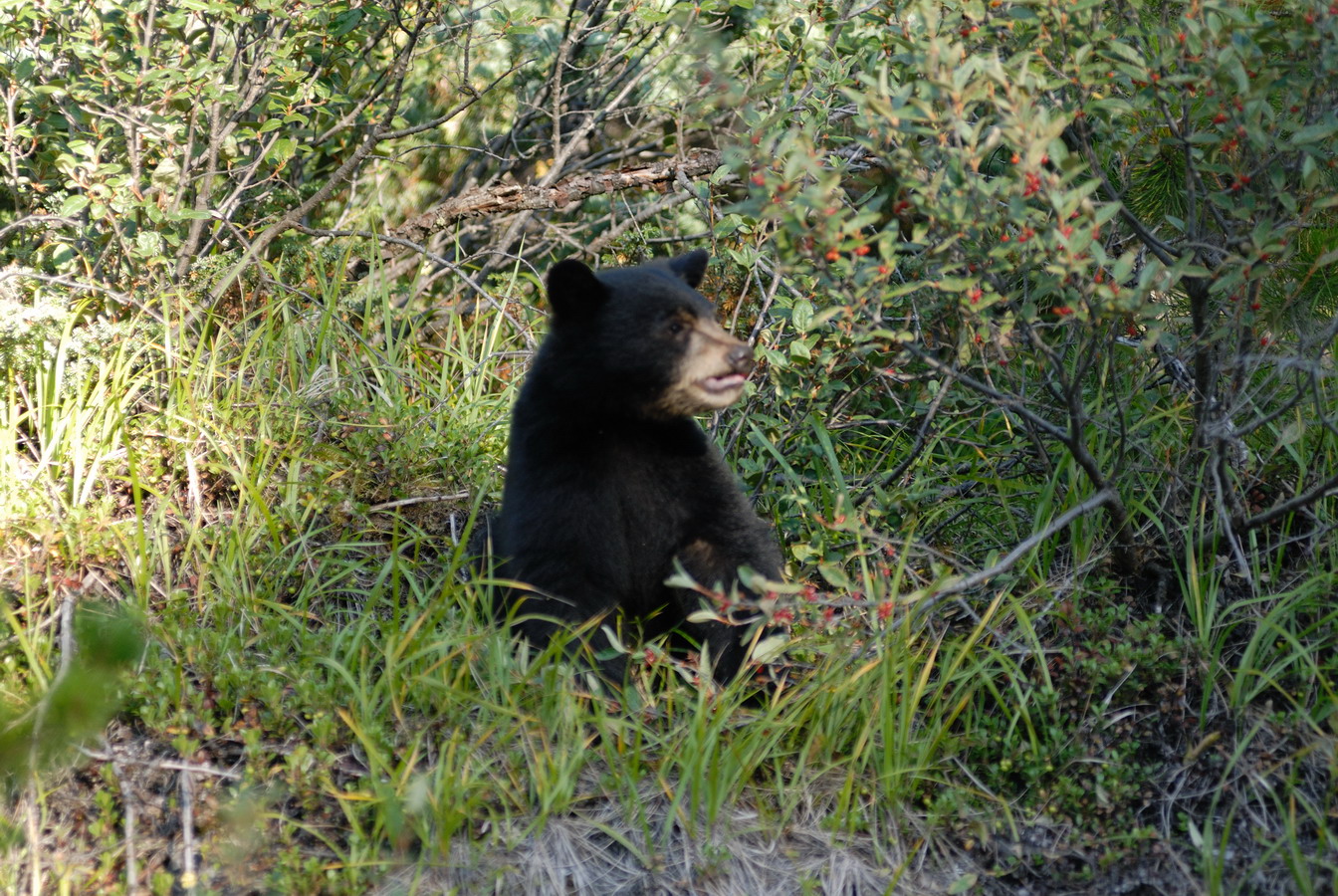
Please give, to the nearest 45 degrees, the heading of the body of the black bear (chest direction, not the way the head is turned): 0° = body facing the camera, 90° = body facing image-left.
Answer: approximately 315°

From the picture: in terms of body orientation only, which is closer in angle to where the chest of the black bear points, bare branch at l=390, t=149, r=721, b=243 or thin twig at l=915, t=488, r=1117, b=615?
the thin twig

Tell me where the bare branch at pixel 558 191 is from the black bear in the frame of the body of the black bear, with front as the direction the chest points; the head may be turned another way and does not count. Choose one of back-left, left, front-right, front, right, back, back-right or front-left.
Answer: back-left
